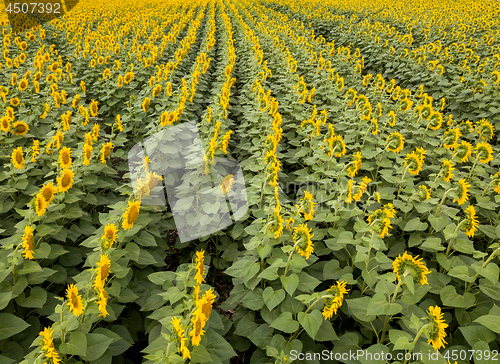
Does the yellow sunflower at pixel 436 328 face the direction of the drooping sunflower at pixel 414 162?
no

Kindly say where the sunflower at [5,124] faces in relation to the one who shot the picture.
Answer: facing the viewer and to the right of the viewer

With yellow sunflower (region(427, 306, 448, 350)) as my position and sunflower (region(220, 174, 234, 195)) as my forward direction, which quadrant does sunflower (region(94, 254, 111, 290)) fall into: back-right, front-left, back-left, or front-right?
front-left

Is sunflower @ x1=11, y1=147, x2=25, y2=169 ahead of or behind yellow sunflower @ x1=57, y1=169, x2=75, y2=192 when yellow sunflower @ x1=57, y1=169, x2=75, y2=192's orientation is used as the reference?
behind
